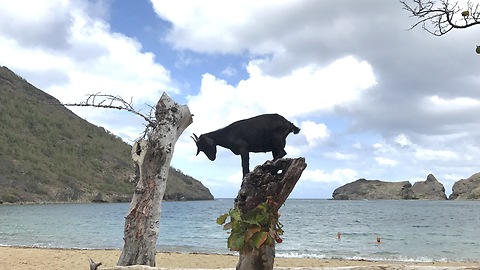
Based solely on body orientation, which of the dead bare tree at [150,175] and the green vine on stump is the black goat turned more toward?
the dead bare tree

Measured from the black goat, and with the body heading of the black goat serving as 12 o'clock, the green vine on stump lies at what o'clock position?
The green vine on stump is roughly at 9 o'clock from the black goat.

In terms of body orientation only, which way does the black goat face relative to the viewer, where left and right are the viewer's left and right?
facing to the left of the viewer
